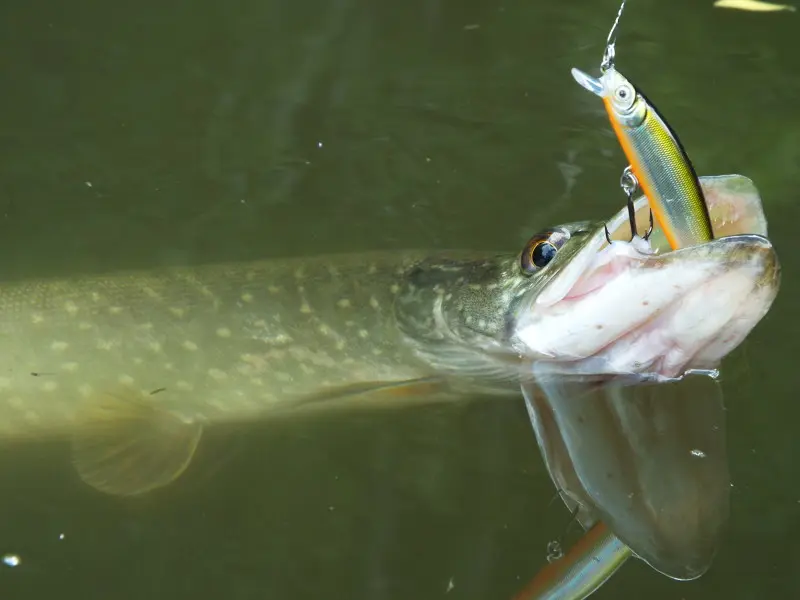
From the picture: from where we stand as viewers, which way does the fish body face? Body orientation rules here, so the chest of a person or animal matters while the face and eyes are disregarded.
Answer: facing to the right of the viewer
